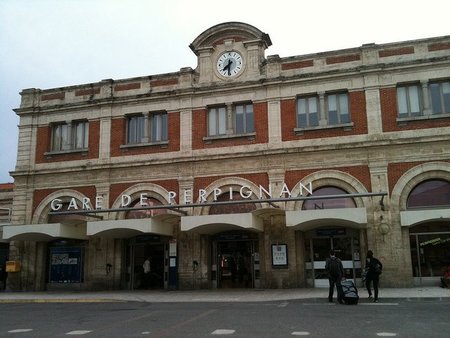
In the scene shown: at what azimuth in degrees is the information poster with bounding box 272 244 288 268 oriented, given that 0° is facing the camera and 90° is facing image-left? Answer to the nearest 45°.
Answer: approximately 0°

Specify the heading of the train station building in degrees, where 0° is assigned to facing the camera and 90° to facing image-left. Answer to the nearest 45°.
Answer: approximately 0°

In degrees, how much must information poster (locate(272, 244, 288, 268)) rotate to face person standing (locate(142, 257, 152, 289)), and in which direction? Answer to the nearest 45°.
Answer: approximately 90° to its right
